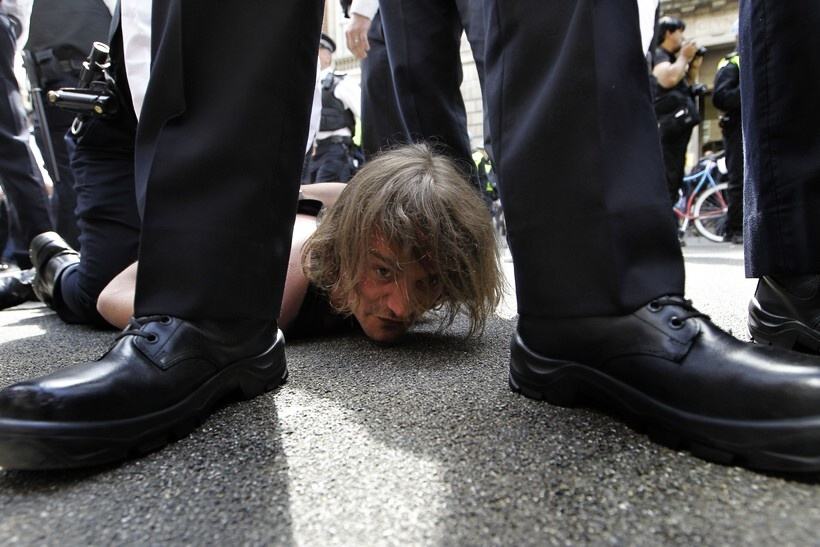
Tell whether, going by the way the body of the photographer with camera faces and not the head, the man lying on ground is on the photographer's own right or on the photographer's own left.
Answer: on the photographer's own right
